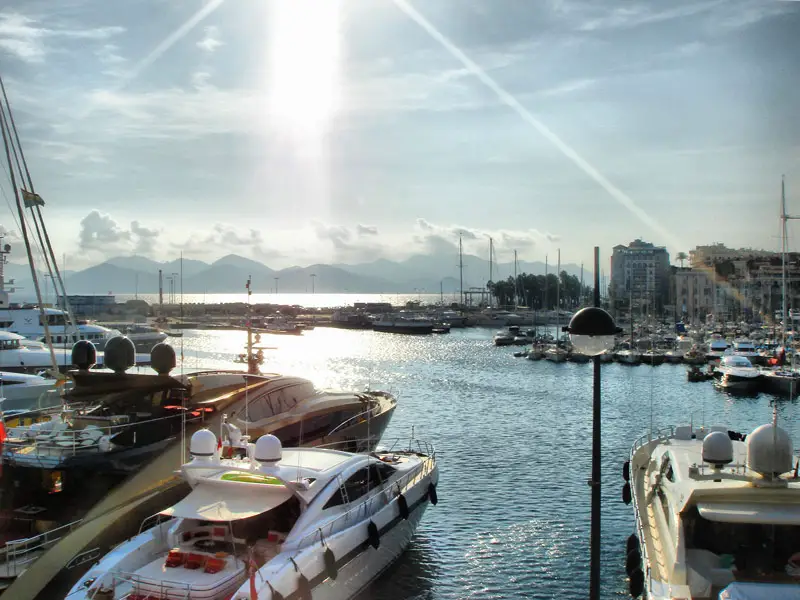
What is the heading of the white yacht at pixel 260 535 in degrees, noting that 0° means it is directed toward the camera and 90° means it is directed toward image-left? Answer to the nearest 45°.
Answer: approximately 225°

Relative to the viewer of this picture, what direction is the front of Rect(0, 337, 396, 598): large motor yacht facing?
facing away from the viewer and to the right of the viewer

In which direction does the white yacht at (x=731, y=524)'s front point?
away from the camera

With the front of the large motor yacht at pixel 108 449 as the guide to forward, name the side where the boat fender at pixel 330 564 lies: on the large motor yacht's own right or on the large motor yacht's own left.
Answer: on the large motor yacht's own right

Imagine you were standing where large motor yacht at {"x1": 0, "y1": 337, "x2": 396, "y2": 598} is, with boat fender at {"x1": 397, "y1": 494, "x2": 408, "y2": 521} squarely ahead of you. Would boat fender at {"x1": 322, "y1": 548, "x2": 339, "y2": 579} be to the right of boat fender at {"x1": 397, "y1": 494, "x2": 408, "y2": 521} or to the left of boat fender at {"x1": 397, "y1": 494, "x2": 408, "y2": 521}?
right

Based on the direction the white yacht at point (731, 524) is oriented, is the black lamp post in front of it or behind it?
behind

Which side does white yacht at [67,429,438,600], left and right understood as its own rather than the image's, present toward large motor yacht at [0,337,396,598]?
left

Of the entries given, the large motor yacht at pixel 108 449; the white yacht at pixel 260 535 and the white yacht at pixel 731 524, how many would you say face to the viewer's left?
0

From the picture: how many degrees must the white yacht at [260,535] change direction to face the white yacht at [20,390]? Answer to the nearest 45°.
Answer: approximately 90° to its left

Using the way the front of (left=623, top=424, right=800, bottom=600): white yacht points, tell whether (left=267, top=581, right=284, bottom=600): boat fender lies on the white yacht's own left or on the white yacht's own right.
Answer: on the white yacht's own left

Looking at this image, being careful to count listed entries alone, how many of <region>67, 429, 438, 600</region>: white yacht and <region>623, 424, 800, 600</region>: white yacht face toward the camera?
0
